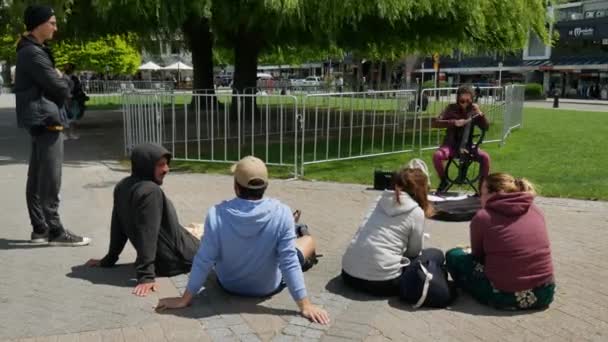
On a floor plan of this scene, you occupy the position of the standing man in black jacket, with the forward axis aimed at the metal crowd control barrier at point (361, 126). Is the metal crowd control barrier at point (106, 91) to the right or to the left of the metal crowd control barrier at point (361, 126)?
left

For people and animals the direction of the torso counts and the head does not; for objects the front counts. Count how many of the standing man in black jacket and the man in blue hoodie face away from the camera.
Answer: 1

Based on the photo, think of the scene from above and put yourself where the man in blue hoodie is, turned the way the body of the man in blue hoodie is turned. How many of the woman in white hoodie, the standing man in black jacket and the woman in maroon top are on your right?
2

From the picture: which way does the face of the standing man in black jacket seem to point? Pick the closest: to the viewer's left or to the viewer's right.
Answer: to the viewer's right

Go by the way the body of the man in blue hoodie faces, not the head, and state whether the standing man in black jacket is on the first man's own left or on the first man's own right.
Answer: on the first man's own left

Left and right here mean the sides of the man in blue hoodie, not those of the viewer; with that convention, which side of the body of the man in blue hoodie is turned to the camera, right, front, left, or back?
back

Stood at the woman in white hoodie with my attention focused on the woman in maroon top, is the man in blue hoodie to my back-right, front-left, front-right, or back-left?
back-right

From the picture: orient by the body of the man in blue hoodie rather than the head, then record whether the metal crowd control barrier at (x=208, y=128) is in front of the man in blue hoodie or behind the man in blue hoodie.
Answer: in front

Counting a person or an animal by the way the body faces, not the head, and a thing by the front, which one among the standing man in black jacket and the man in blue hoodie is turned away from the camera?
the man in blue hoodie

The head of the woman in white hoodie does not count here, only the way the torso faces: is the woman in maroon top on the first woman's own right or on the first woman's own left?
on the first woman's own right

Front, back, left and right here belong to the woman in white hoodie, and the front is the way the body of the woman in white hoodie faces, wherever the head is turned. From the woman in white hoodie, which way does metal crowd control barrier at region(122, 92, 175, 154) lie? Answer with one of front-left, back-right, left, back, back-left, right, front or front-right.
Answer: left

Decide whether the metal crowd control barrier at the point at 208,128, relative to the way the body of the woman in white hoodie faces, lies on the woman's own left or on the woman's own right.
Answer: on the woman's own left

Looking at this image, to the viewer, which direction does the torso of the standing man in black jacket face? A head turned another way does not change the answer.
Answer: to the viewer's right

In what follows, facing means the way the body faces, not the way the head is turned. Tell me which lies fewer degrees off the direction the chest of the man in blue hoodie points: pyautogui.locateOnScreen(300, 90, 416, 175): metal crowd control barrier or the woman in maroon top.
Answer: the metal crowd control barrier

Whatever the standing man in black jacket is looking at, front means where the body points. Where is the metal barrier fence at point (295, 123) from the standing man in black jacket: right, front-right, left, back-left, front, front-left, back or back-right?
front-left

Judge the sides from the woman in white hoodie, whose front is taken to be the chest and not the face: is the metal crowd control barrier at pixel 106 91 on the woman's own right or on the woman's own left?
on the woman's own left

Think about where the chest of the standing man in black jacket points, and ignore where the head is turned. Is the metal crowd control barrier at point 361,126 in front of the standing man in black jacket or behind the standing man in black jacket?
in front
